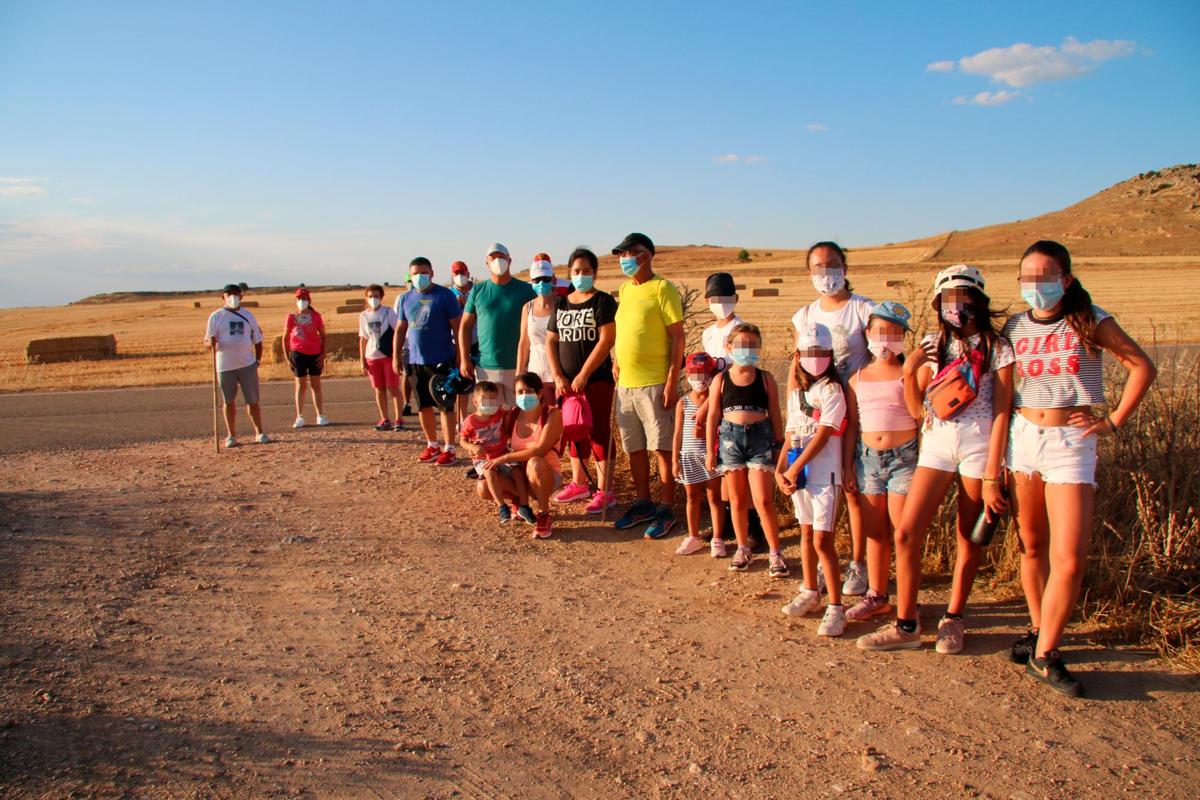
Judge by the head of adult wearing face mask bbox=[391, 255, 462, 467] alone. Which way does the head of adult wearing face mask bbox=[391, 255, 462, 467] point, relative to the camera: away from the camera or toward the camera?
toward the camera

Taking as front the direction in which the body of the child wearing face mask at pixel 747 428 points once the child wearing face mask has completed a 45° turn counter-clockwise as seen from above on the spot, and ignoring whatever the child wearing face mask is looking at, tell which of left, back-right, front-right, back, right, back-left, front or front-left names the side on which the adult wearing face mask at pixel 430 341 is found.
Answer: back

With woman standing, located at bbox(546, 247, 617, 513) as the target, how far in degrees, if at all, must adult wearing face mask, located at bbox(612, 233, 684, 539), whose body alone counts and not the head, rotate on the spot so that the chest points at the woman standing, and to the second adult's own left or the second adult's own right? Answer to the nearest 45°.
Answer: approximately 90° to the second adult's own right

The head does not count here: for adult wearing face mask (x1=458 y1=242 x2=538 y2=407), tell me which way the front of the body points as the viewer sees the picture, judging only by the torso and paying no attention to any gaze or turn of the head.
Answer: toward the camera

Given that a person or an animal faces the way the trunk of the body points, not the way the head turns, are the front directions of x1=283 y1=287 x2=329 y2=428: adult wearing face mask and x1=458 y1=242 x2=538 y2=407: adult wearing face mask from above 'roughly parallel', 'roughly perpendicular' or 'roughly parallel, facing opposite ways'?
roughly parallel

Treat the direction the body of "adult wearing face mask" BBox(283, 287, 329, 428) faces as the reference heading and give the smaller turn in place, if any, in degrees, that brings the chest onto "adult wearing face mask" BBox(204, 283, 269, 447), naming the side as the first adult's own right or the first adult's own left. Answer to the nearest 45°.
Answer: approximately 45° to the first adult's own right

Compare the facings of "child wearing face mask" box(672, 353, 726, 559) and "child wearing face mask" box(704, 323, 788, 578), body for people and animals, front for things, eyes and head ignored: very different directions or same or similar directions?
same or similar directions

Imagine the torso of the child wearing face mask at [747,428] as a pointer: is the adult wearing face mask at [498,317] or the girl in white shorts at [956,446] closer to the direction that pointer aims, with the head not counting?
the girl in white shorts

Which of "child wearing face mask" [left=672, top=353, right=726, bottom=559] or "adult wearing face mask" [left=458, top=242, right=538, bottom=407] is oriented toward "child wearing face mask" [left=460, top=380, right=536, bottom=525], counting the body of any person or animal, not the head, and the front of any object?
the adult wearing face mask

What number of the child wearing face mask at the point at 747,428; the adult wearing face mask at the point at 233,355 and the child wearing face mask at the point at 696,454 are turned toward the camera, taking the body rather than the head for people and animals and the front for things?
3

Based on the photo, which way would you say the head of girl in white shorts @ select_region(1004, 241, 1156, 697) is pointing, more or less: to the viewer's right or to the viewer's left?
to the viewer's left

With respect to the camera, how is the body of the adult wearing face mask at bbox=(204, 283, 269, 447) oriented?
toward the camera

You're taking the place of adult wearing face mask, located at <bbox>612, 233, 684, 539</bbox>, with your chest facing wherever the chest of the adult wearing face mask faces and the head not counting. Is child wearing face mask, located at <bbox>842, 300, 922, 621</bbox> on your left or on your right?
on your left

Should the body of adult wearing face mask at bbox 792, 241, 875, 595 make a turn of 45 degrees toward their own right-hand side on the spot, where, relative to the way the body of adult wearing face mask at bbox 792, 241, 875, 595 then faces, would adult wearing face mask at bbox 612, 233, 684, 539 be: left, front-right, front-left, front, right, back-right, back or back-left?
right

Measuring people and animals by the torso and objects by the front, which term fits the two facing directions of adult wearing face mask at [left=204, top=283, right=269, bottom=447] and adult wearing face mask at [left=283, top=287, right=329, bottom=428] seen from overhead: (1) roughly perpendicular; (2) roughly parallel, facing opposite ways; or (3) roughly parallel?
roughly parallel

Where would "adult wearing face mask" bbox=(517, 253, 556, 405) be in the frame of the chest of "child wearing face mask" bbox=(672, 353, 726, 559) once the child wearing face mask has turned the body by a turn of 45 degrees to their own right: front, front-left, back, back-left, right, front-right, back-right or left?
right

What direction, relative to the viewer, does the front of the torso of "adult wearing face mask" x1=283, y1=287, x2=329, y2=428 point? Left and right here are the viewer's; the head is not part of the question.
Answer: facing the viewer

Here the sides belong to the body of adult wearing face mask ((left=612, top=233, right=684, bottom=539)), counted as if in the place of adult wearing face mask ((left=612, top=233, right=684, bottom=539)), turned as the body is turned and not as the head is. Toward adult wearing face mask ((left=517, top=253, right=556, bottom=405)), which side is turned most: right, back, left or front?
right

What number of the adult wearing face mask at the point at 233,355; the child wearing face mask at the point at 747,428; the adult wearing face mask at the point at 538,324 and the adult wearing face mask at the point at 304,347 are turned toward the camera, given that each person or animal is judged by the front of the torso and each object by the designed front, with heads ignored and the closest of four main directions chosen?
4

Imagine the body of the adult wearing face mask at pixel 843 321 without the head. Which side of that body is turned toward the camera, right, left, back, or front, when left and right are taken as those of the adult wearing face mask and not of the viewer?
front

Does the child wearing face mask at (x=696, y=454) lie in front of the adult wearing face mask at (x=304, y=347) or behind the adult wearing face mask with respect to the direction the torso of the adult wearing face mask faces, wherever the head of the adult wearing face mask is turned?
in front
